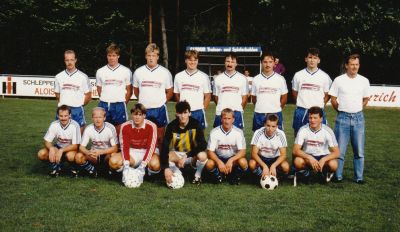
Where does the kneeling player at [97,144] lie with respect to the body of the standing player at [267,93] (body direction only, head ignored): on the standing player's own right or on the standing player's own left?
on the standing player's own right

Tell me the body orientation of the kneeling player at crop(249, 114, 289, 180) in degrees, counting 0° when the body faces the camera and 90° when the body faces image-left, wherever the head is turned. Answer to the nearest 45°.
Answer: approximately 0°

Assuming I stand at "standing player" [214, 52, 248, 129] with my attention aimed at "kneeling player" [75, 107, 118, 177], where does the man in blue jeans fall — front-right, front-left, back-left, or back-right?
back-left

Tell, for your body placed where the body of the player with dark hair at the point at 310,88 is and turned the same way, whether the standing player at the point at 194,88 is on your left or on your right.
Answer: on your right

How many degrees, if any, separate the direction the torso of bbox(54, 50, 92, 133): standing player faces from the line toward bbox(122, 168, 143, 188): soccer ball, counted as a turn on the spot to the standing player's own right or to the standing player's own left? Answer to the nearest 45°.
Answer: approximately 45° to the standing player's own left

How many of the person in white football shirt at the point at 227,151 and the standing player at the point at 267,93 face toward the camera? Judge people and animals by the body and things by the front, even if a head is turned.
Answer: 2

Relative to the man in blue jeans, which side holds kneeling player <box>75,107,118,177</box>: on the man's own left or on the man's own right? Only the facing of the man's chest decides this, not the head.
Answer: on the man's own right

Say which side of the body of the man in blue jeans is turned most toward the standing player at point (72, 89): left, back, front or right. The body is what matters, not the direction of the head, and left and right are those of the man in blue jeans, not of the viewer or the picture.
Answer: right

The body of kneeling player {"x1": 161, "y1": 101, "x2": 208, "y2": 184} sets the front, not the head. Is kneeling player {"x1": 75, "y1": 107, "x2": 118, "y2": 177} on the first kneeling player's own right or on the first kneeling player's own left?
on the first kneeling player's own right
